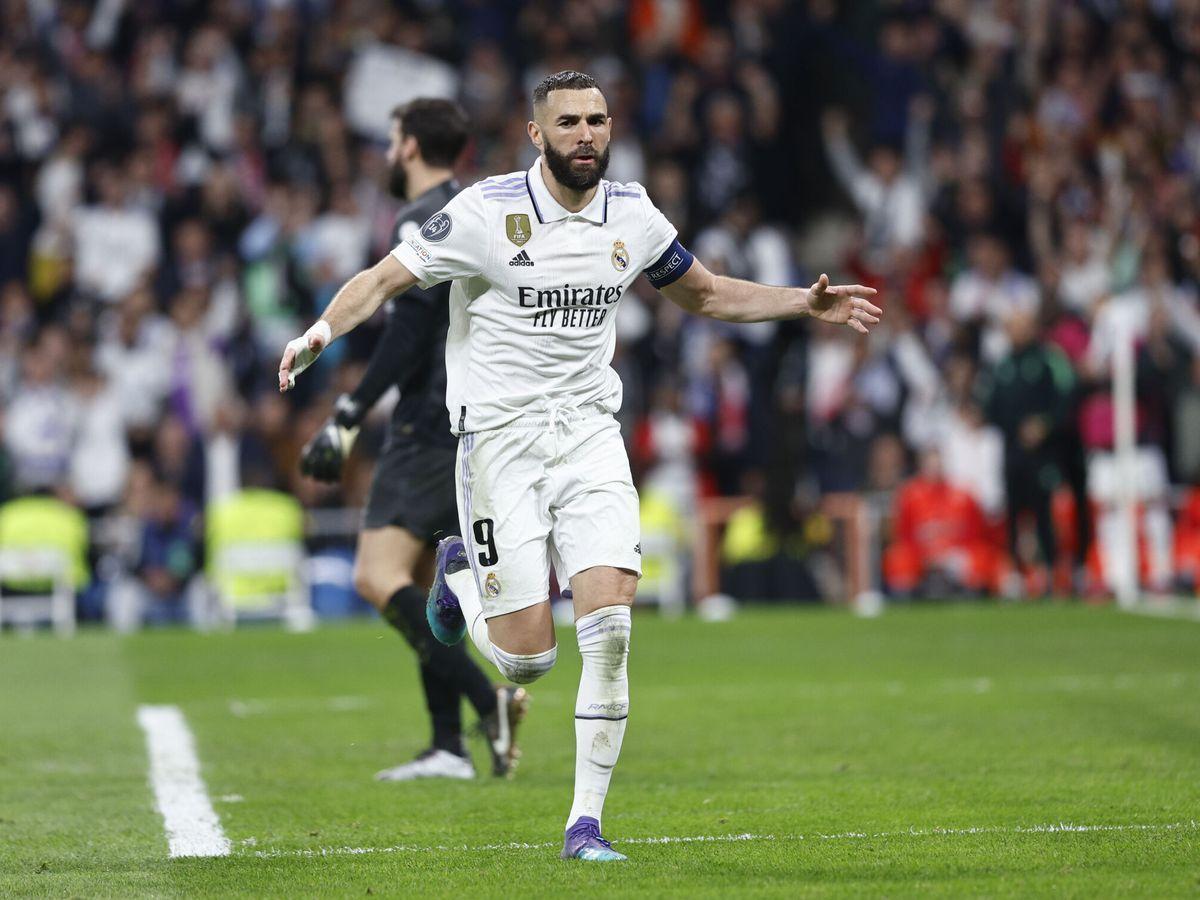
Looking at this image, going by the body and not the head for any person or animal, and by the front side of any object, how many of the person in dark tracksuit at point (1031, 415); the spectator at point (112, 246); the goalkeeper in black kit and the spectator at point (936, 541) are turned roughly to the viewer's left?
1

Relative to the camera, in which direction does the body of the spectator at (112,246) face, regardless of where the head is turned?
toward the camera

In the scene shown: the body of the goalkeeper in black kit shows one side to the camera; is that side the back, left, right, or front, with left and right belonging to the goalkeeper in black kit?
left

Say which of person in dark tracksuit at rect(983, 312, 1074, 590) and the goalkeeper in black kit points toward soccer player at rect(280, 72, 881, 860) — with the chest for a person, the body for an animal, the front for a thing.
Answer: the person in dark tracksuit

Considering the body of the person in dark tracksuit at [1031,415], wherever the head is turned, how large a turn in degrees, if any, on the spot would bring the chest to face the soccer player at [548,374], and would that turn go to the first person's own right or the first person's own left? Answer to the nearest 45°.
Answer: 0° — they already face them

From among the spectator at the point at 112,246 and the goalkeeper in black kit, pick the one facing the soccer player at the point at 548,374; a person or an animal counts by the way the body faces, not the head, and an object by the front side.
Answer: the spectator

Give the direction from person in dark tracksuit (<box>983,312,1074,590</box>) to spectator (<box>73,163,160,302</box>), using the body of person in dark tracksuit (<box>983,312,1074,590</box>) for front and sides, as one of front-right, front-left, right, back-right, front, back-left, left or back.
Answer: right

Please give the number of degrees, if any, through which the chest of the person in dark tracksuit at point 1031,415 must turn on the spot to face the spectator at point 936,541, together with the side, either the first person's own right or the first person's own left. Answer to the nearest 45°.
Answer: approximately 135° to the first person's own right

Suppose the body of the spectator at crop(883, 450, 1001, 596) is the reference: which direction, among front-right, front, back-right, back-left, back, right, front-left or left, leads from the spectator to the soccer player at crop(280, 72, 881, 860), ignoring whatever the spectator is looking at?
front

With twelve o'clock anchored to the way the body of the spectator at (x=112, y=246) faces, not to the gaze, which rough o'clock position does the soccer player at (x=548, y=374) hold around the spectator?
The soccer player is roughly at 12 o'clock from the spectator.

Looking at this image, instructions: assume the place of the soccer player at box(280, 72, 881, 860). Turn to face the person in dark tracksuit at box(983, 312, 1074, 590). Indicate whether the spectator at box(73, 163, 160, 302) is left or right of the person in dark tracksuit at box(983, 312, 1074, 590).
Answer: left

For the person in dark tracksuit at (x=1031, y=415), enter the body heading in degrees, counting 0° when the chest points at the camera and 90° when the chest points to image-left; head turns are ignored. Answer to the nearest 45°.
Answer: approximately 0°

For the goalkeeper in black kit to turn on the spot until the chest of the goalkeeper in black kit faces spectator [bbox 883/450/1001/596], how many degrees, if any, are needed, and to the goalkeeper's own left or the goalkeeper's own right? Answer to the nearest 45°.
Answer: approximately 135° to the goalkeeper's own right

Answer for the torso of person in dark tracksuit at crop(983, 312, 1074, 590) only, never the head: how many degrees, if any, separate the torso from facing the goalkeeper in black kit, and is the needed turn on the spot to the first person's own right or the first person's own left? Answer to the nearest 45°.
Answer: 0° — they already face them
